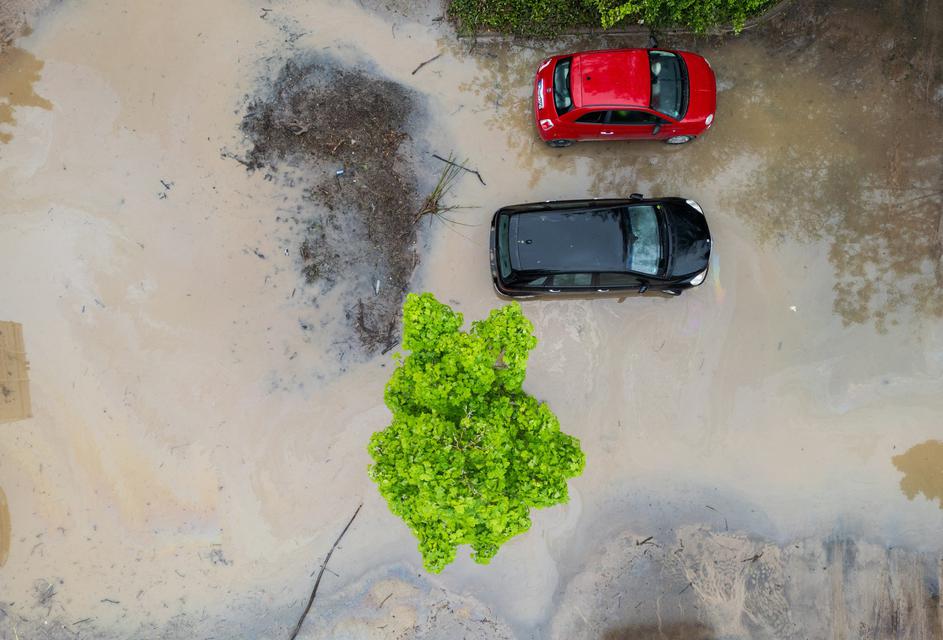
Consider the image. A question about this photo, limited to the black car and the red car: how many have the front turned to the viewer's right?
2

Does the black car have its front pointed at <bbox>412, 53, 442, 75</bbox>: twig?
no

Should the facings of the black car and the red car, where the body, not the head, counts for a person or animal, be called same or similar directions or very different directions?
same or similar directions

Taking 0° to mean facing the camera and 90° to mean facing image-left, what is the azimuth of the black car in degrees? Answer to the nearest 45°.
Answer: approximately 270°

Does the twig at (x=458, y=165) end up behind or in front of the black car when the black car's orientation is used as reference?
behind

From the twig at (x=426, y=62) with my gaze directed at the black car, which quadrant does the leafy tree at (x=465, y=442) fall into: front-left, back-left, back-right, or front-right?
front-right

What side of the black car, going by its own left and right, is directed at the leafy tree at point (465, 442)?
right

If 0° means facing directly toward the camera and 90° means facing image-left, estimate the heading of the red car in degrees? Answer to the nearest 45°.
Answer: approximately 270°
